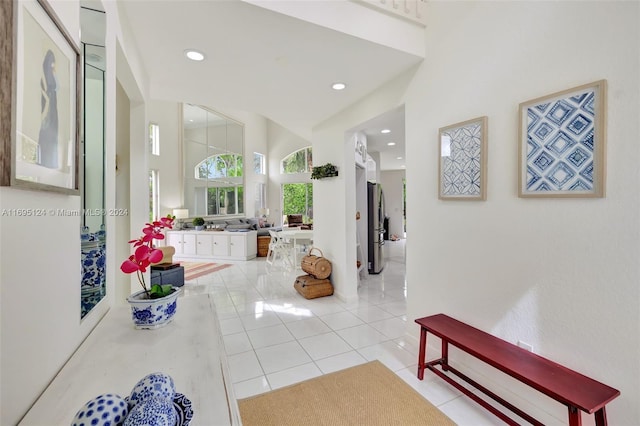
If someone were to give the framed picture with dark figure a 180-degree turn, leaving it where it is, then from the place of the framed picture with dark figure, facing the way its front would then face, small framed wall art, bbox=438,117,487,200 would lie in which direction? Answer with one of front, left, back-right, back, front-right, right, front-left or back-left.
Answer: back-right

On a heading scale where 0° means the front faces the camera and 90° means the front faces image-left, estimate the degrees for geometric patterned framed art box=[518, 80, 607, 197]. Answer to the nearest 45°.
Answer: approximately 45°

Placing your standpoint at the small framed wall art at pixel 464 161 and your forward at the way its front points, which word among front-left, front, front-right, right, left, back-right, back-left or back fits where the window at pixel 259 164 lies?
right

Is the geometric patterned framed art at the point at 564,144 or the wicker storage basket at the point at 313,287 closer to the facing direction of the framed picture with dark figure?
the geometric patterned framed art

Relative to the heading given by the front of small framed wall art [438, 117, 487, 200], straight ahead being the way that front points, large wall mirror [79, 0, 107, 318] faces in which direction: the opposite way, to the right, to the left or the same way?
the opposite way

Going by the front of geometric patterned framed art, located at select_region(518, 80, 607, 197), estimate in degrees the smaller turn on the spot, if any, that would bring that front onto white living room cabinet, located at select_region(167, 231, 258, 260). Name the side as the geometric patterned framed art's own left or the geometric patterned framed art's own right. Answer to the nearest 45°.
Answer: approximately 45° to the geometric patterned framed art's own right

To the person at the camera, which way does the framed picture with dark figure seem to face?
facing the viewer and to the right of the viewer

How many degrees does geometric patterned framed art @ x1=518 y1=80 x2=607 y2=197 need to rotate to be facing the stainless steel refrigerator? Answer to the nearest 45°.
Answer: approximately 90° to its right

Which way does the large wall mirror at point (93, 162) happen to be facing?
to the viewer's right

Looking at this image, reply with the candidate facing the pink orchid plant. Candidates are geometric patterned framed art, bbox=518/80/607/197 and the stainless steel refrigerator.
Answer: the geometric patterned framed art

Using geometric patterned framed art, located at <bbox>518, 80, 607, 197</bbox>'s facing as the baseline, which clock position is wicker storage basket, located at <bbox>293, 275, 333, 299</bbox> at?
The wicker storage basket is roughly at 2 o'clock from the geometric patterned framed art.

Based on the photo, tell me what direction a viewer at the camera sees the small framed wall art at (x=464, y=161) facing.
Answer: facing the viewer and to the left of the viewer
